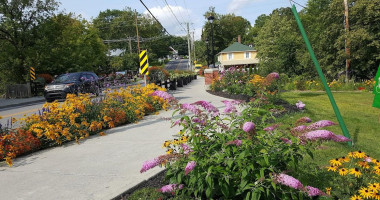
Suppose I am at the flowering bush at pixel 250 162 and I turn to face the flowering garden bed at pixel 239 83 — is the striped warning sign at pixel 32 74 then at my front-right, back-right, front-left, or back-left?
front-left

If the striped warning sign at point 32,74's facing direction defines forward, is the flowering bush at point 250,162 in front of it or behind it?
in front

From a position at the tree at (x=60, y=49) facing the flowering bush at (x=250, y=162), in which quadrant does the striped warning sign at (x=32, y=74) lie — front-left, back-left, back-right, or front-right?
front-right

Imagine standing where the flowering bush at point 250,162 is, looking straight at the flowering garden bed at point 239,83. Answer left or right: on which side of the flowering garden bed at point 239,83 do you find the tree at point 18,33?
left

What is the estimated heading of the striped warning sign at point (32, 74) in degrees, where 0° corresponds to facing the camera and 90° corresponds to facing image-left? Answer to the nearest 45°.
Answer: approximately 0°

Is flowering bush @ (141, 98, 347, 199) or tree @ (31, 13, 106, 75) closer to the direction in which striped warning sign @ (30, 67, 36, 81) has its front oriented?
the flowering bush

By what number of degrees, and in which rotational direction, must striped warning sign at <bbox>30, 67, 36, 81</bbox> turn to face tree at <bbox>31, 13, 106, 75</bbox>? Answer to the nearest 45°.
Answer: approximately 135° to its left

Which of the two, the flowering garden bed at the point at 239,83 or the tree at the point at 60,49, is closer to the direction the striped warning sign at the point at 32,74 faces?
the flowering garden bed

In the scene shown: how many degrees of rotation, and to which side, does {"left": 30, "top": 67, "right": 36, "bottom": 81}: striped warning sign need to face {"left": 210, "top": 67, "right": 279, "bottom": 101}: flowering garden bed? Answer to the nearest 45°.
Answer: approximately 45° to its left
